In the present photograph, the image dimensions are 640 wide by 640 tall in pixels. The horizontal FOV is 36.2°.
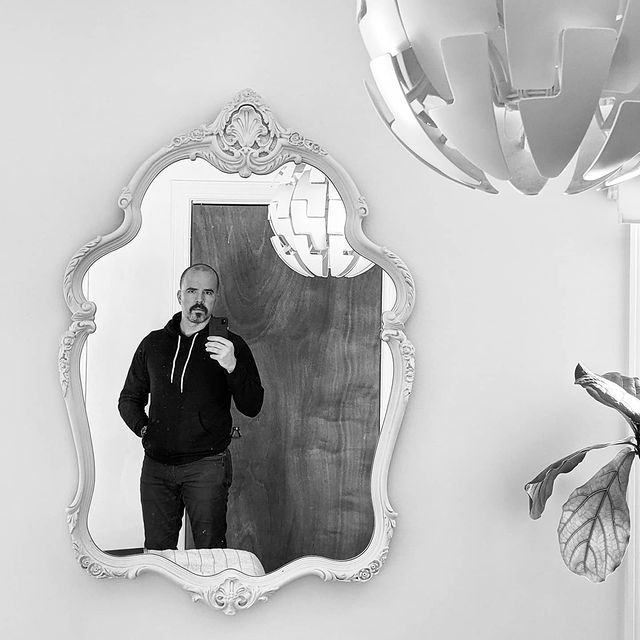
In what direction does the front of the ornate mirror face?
toward the camera

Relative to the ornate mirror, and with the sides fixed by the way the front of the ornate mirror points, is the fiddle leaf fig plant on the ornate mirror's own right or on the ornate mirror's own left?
on the ornate mirror's own left
